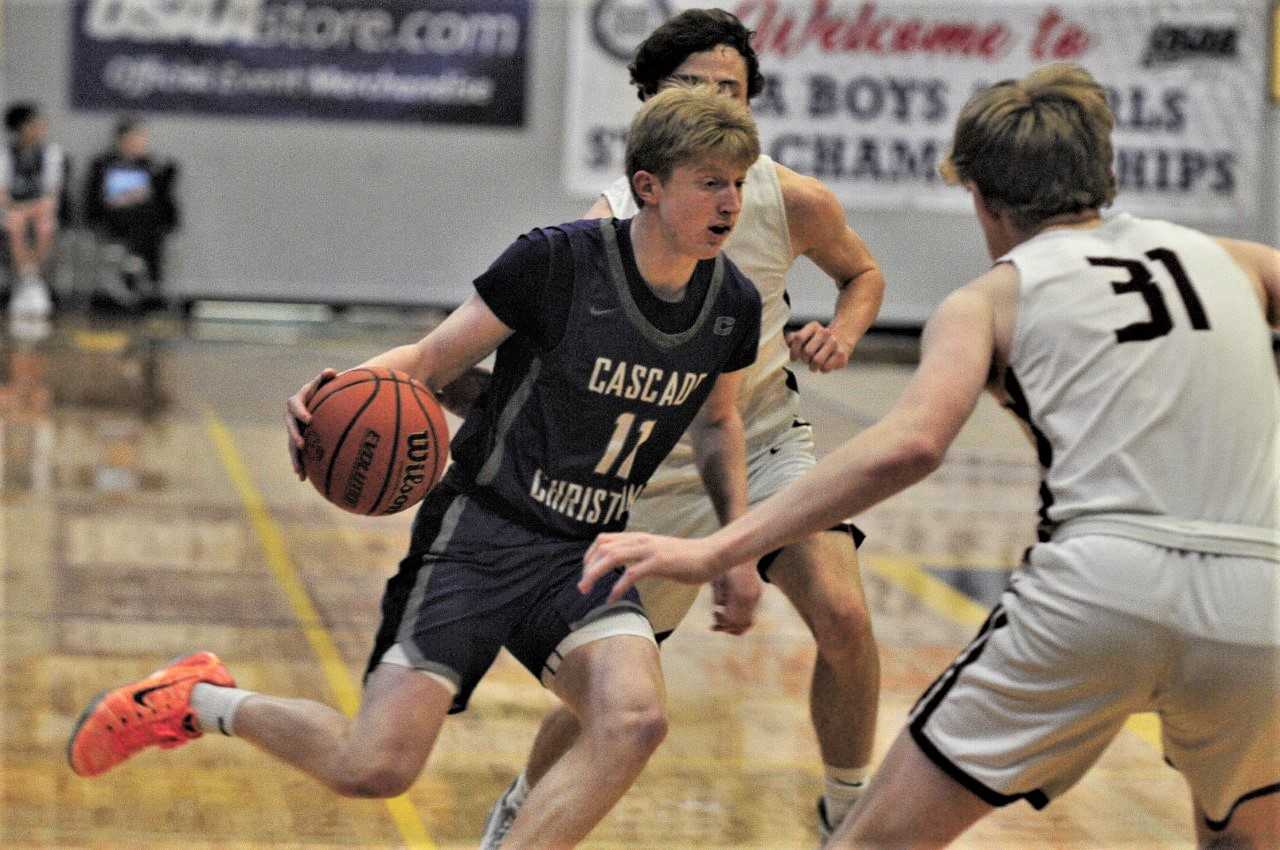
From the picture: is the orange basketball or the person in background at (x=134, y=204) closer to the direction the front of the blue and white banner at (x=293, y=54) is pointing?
the orange basketball

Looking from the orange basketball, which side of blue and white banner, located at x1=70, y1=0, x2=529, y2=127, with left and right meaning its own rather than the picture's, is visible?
front

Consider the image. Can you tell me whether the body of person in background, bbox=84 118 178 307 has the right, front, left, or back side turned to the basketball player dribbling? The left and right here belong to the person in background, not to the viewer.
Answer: front

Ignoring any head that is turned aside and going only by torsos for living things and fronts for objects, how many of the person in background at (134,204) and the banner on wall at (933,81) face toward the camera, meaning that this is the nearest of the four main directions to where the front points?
2

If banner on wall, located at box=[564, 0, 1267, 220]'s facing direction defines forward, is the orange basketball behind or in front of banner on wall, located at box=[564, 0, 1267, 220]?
in front

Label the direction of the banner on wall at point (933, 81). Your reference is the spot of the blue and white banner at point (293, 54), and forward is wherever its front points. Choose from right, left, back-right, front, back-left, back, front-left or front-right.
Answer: left

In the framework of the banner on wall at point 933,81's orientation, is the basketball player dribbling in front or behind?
in front

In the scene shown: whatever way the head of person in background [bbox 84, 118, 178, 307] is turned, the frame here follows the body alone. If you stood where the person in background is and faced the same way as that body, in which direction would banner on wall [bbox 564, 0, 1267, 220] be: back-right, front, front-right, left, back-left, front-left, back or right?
left
